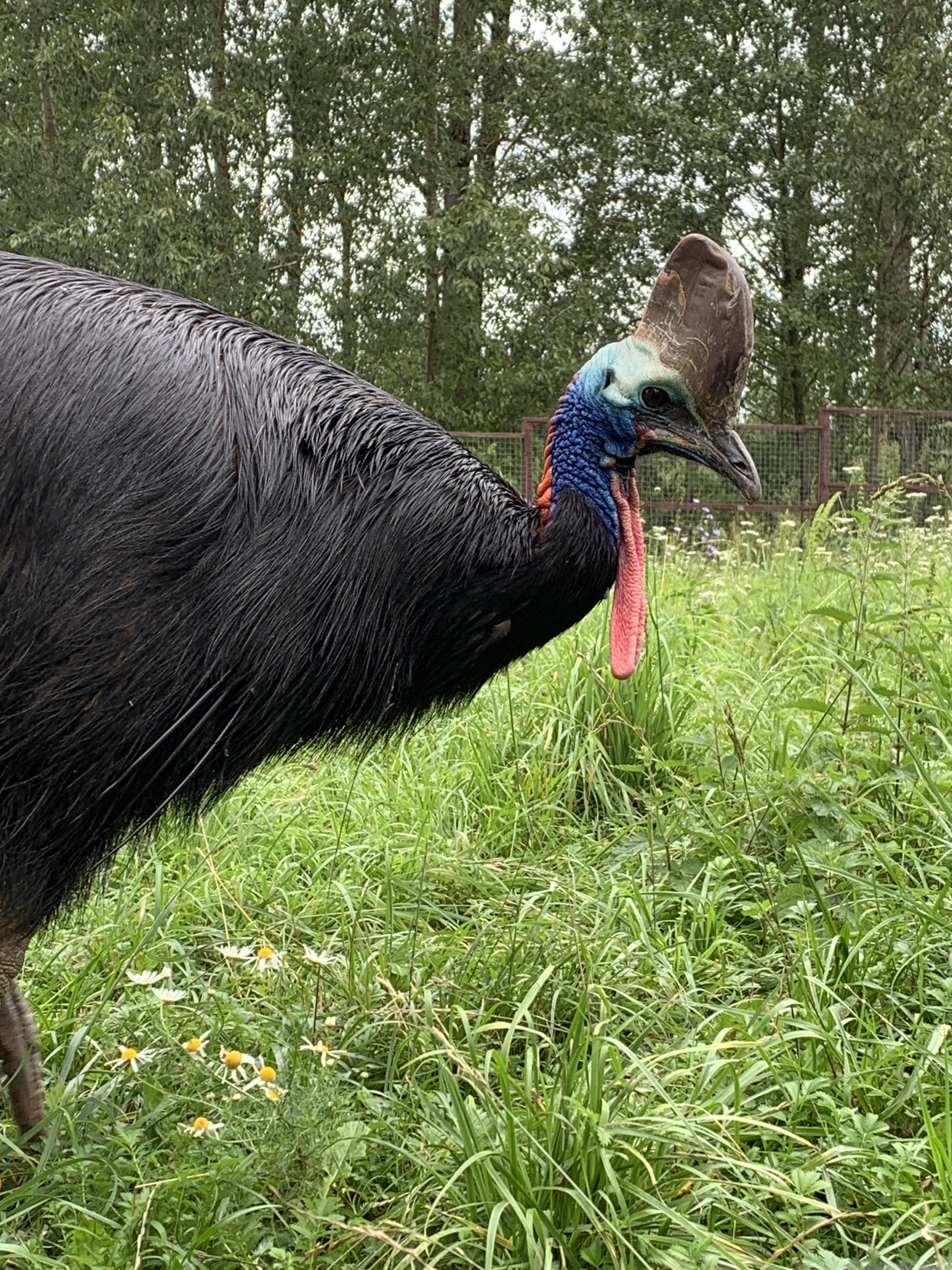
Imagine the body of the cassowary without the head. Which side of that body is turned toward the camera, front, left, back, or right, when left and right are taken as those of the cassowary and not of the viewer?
right

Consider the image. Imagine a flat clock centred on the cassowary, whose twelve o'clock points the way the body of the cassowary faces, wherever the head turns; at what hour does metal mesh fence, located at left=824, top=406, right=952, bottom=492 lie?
The metal mesh fence is roughly at 10 o'clock from the cassowary.
